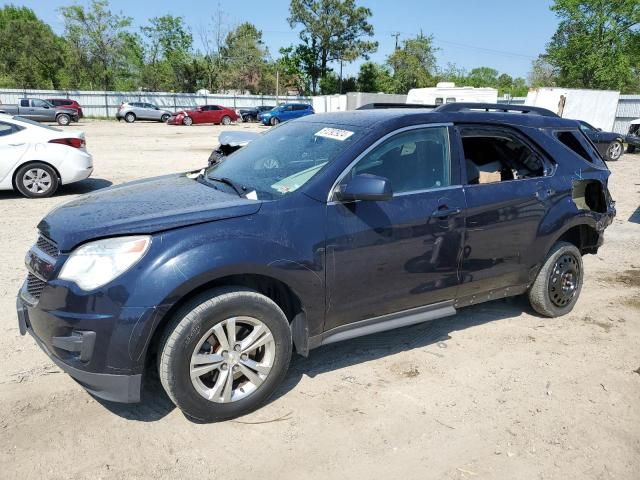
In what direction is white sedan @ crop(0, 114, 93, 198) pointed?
to the viewer's left

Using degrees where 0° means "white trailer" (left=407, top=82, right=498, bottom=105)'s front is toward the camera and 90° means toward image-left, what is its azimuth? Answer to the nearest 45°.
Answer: approximately 90°

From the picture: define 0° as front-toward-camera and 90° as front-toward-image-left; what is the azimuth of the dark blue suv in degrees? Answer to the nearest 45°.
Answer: approximately 45°

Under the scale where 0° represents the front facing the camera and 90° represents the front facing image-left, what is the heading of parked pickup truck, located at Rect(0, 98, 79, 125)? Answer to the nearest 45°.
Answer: approximately 270°

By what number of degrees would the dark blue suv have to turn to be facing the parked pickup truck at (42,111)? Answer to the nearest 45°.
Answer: approximately 90° to its right

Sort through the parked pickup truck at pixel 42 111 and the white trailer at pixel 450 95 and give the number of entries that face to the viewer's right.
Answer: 1

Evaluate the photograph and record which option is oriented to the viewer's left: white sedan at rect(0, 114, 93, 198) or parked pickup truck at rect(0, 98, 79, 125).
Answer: the white sedan

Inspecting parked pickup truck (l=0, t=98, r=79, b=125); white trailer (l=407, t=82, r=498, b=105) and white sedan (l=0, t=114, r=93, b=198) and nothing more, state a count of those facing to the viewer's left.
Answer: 2

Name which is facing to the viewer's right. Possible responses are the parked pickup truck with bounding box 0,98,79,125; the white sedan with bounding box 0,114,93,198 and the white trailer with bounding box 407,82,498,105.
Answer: the parked pickup truck

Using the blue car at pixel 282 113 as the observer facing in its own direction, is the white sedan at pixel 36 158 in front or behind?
in front

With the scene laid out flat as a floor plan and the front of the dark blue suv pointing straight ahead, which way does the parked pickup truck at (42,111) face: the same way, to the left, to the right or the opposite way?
the opposite way
